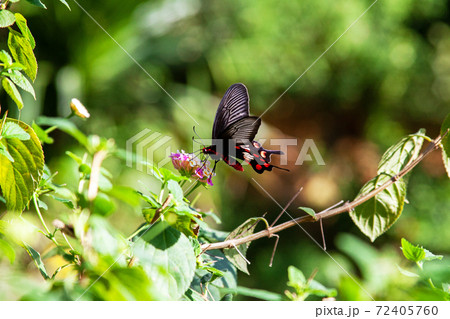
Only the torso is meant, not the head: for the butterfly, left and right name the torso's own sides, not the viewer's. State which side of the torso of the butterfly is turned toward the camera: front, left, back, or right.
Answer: left
